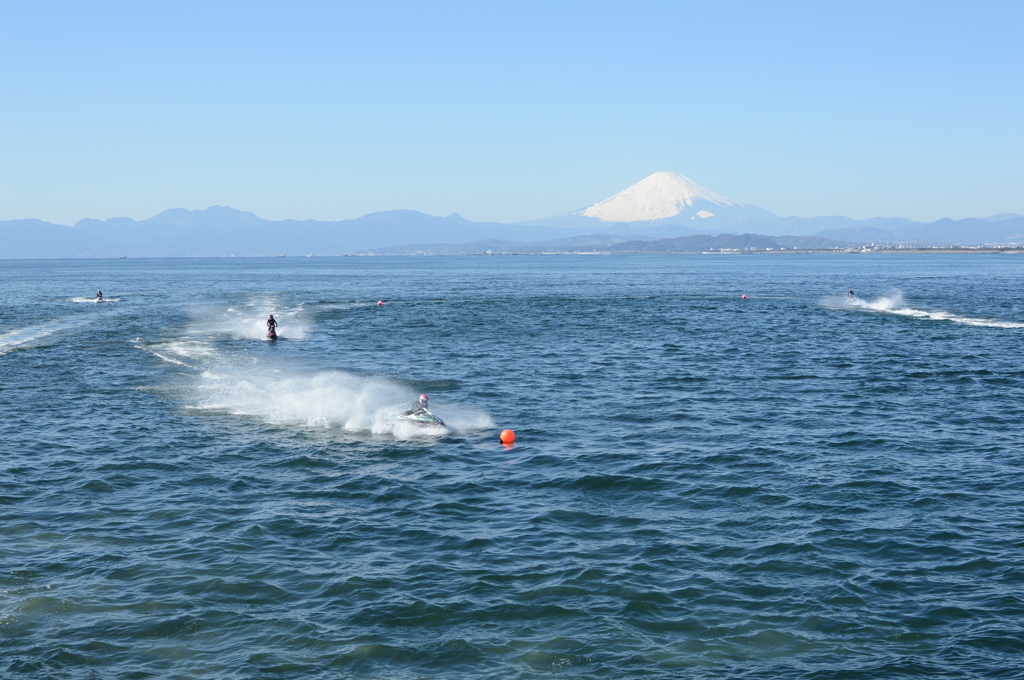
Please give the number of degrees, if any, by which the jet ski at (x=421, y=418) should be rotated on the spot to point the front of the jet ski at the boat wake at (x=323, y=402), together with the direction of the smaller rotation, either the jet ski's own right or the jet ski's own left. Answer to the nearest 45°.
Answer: approximately 135° to the jet ski's own left

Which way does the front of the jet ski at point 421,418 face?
to the viewer's right
